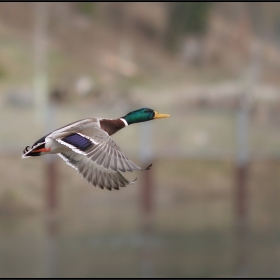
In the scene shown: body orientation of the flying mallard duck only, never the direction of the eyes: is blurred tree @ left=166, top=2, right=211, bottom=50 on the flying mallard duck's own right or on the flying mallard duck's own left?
on the flying mallard duck's own left

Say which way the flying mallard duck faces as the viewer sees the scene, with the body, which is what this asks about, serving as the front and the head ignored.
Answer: to the viewer's right
